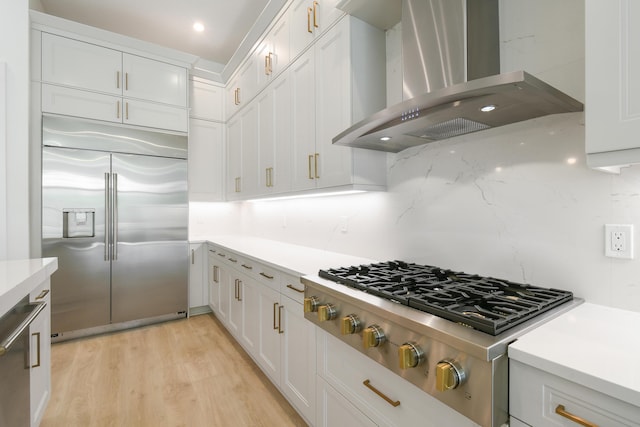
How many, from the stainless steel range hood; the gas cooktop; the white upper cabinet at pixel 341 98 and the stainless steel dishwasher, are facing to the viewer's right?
1

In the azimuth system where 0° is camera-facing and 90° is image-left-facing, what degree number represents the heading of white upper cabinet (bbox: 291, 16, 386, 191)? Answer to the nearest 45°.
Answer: approximately 45°

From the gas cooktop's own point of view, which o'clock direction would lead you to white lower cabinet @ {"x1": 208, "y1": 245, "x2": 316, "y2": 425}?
The white lower cabinet is roughly at 2 o'clock from the gas cooktop.

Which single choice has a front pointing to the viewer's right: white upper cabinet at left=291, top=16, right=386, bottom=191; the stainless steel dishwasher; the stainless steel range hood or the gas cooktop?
the stainless steel dishwasher

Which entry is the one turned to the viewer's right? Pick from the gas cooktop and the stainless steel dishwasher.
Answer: the stainless steel dishwasher

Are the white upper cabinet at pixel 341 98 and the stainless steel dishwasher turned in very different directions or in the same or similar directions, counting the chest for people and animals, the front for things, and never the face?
very different directions

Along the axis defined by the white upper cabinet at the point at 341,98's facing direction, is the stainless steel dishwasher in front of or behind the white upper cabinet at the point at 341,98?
in front

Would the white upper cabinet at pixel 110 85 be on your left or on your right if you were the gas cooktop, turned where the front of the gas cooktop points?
on your right

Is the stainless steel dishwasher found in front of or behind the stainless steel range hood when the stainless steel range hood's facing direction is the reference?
in front

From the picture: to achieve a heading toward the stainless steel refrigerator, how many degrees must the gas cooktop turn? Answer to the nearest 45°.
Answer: approximately 45° to its right

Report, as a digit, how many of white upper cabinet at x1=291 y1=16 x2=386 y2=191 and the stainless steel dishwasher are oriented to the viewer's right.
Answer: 1

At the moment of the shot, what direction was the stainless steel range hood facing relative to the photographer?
facing the viewer and to the left of the viewer

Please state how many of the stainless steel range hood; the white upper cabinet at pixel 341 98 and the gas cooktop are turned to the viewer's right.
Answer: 0

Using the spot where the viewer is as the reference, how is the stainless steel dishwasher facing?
facing to the right of the viewer

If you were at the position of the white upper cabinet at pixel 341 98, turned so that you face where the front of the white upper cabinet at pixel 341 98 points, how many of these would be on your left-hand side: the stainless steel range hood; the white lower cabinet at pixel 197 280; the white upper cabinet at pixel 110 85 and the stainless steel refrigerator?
1
